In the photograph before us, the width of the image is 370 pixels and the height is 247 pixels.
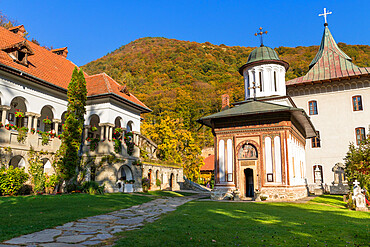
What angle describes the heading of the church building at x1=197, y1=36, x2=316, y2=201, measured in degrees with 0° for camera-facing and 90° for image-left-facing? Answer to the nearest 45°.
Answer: approximately 0°

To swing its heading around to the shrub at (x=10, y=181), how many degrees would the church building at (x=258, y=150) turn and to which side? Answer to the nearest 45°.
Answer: approximately 45° to its right

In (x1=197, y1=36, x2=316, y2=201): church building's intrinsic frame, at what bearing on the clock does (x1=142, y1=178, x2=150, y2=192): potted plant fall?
The potted plant is roughly at 4 o'clock from the church building.

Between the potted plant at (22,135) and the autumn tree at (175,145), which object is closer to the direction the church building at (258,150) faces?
the potted plant

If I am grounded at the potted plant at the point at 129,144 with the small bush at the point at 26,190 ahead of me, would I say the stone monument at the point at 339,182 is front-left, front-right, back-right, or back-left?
back-left

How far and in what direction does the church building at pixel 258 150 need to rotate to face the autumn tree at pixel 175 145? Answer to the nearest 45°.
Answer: approximately 135° to its right

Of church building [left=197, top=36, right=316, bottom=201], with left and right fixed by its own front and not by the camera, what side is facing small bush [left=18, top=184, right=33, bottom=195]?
right

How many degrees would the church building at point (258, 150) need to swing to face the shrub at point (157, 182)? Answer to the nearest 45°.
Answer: approximately 135° to its right

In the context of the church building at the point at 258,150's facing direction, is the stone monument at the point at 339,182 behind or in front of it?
behind

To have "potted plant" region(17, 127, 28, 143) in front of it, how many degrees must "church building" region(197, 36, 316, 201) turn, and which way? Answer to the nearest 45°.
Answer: approximately 90° to its right

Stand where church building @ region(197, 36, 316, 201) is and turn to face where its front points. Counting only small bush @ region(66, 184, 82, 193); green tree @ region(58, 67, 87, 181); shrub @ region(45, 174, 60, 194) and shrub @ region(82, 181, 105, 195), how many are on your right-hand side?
4

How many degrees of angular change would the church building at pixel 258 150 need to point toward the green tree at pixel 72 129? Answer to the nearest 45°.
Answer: approximately 90° to its right
